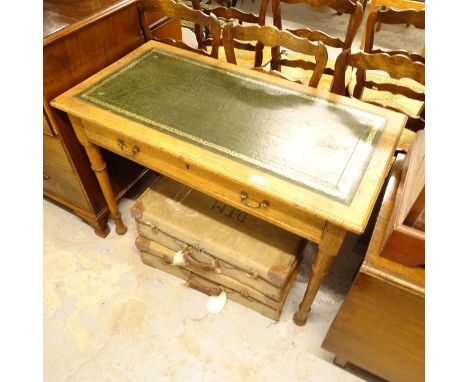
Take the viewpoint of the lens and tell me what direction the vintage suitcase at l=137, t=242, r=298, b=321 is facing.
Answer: facing the viewer and to the left of the viewer

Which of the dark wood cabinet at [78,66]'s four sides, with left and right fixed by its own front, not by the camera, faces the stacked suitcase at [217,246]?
left

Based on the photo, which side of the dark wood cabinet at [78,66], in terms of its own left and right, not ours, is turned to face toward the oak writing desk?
left

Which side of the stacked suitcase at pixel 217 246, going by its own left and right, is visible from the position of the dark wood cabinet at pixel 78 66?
right

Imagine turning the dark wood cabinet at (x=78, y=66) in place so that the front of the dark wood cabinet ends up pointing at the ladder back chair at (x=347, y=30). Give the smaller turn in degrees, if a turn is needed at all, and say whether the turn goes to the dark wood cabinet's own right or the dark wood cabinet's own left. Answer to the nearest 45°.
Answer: approximately 135° to the dark wood cabinet's own left

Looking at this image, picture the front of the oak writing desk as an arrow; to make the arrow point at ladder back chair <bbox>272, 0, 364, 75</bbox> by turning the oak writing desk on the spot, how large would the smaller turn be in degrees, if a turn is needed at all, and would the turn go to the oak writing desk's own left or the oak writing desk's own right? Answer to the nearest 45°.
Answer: approximately 180°
